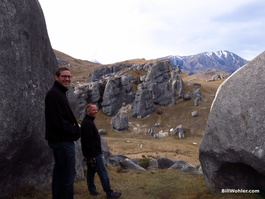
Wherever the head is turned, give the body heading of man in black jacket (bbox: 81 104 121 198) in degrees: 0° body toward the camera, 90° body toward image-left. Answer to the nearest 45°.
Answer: approximately 270°

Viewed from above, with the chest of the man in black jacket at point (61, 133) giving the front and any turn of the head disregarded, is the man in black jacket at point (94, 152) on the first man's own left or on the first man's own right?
on the first man's own left

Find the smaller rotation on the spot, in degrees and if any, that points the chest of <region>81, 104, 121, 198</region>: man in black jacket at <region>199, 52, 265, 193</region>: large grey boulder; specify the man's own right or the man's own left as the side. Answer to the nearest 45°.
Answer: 0° — they already face it

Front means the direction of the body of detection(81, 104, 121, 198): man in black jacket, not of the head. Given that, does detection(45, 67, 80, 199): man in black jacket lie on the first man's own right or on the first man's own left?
on the first man's own right

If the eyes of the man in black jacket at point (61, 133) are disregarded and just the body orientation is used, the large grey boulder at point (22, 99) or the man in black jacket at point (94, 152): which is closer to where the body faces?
the man in black jacket
